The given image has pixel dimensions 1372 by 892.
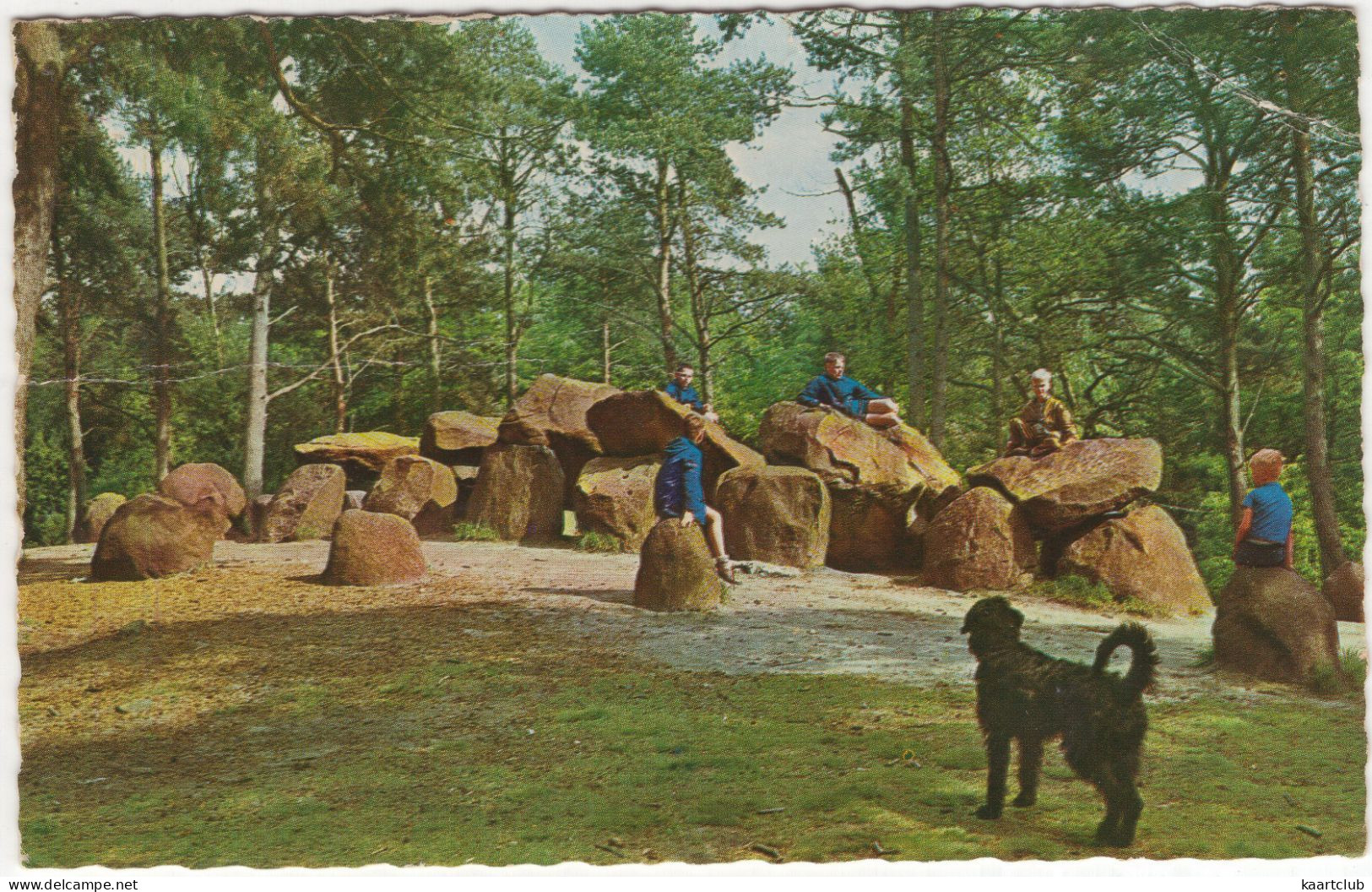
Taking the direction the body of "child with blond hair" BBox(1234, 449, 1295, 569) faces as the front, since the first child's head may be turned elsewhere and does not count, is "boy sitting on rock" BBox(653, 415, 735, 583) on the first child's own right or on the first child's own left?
on the first child's own left

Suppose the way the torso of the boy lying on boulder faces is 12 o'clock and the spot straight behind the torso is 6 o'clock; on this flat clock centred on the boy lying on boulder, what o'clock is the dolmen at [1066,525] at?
The dolmen is roughly at 10 o'clock from the boy lying on boulder.

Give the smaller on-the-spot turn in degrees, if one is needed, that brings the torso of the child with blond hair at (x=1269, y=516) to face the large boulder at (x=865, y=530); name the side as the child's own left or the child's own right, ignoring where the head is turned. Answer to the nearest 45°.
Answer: approximately 90° to the child's own left

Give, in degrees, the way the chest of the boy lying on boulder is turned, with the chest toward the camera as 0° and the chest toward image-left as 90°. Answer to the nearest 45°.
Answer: approximately 315°

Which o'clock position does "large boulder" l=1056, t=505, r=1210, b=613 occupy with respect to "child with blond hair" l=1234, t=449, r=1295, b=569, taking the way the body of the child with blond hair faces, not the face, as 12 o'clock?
The large boulder is roughly at 10 o'clock from the child with blond hair.

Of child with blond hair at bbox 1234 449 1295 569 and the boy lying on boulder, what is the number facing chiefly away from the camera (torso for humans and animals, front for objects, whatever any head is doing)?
1

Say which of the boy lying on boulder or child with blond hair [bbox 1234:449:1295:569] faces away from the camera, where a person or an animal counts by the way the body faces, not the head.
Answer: the child with blond hair

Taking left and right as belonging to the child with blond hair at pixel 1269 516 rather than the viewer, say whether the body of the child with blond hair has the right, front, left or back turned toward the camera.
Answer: back
